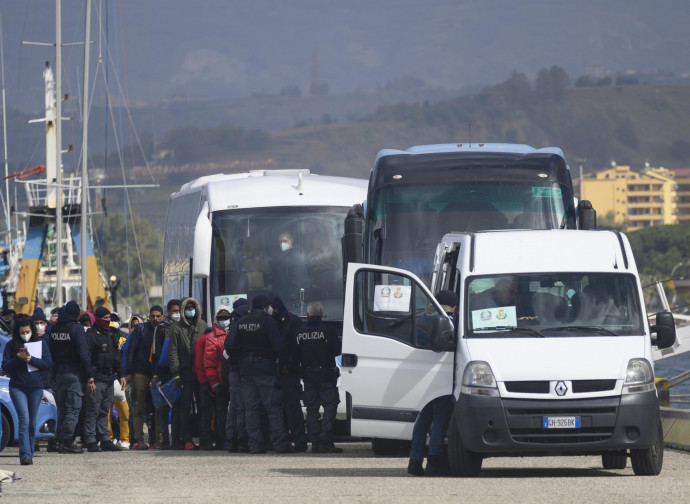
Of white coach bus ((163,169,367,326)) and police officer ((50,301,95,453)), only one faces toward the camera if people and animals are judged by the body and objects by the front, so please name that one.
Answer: the white coach bus

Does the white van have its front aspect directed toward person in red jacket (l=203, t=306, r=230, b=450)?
no

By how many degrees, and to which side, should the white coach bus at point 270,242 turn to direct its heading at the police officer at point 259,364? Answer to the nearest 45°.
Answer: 0° — it already faces them

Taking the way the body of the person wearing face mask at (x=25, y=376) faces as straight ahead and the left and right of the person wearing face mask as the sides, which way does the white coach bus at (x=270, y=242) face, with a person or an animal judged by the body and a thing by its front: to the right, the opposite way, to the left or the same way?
the same way

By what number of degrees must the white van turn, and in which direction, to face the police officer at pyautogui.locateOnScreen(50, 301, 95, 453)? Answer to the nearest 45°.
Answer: approximately 135° to its right

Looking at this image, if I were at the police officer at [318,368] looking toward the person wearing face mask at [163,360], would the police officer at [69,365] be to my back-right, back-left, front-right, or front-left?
front-left

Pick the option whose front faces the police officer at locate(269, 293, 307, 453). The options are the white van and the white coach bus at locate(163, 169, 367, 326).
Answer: the white coach bus

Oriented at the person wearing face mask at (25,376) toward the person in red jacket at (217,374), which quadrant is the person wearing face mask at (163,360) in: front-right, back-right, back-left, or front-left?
front-left

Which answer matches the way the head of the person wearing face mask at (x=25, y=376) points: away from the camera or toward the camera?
toward the camera

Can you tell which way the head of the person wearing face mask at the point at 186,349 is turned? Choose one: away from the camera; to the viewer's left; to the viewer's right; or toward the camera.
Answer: toward the camera

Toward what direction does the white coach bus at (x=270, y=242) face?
toward the camera

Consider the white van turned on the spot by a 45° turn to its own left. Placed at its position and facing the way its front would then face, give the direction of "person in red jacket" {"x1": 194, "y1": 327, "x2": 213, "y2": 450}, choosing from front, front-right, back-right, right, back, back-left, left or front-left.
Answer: back

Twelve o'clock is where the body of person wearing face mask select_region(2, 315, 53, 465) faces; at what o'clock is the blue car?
The blue car is roughly at 6 o'clock from the person wearing face mask.

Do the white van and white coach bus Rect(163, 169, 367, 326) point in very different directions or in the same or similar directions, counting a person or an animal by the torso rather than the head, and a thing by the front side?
same or similar directions

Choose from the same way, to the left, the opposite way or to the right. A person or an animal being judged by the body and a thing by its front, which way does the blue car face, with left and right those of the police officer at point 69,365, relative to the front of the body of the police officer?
to the right

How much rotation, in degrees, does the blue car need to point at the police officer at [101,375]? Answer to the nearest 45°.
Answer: approximately 45° to its left

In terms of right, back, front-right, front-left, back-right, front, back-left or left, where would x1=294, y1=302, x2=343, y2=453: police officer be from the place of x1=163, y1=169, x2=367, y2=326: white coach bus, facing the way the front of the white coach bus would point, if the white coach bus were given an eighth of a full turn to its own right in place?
front-left
